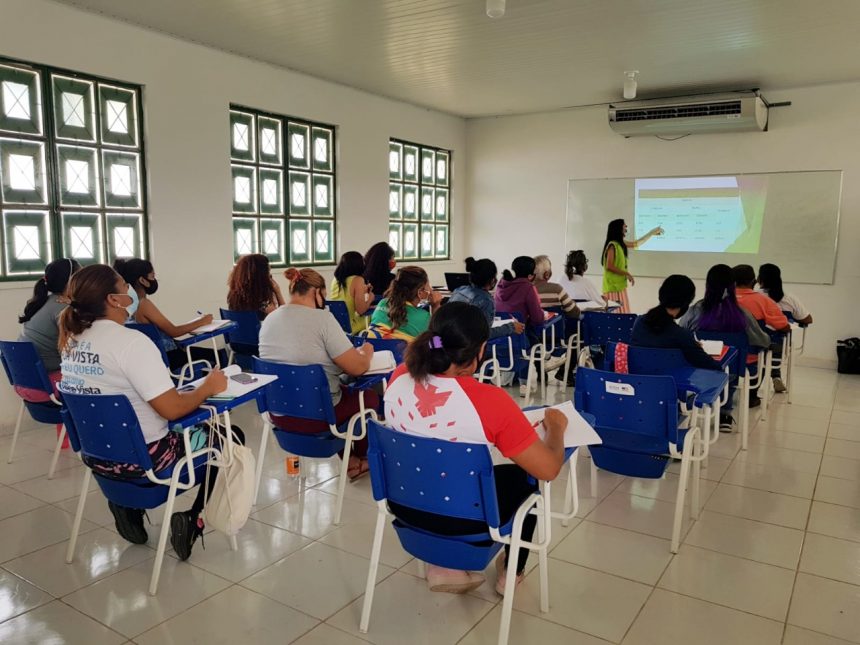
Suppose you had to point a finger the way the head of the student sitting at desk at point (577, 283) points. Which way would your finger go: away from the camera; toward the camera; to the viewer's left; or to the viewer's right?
away from the camera

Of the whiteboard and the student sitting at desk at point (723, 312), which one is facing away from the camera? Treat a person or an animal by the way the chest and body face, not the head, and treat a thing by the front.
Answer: the student sitting at desk

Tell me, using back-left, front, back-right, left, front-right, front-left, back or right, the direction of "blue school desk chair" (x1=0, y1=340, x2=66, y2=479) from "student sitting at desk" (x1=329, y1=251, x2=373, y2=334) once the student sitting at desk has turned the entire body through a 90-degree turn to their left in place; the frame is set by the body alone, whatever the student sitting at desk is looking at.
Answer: left

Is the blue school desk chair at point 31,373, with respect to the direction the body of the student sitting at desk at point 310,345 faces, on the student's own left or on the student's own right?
on the student's own left

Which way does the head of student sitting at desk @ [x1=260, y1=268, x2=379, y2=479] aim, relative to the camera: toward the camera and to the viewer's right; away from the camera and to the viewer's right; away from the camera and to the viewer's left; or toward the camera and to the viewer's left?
away from the camera and to the viewer's right

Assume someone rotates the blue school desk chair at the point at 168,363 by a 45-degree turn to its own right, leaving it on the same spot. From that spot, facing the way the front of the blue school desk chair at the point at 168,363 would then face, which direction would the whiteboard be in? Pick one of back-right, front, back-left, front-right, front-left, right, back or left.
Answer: front

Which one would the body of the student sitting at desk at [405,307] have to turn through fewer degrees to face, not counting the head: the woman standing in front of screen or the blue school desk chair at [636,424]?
the woman standing in front of screen

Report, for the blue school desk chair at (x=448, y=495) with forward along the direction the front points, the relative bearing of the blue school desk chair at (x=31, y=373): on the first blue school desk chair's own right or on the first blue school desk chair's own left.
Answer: on the first blue school desk chair's own left

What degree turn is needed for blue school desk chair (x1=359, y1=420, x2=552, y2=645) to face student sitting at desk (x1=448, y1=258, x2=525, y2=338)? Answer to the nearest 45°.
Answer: approximately 45° to its left

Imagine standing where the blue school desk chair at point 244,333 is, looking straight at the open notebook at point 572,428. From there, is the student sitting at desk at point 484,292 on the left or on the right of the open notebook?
left

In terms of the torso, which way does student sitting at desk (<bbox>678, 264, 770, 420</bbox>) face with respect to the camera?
away from the camera

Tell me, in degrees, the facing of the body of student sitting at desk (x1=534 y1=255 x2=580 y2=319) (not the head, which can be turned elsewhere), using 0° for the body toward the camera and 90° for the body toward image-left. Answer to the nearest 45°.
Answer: approximately 225°

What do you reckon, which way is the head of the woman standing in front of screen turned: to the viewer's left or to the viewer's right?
to the viewer's right
